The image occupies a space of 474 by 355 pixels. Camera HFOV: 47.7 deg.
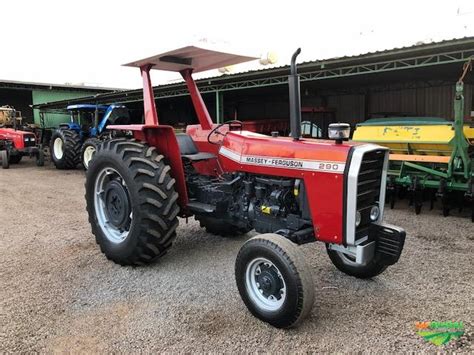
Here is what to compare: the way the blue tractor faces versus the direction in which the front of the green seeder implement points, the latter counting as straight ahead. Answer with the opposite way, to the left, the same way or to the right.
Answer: to the left

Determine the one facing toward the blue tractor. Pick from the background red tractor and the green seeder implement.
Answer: the background red tractor

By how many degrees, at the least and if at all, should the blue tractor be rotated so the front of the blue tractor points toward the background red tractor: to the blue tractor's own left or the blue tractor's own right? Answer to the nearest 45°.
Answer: approximately 180°

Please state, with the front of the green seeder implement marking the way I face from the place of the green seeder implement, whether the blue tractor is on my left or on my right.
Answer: on my right

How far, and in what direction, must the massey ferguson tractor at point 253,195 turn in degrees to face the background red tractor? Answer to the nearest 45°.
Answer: approximately 180°

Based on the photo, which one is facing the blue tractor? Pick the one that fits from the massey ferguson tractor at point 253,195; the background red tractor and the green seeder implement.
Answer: the background red tractor

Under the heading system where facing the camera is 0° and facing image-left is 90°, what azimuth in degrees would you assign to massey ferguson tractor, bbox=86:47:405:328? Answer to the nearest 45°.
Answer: approximately 315°

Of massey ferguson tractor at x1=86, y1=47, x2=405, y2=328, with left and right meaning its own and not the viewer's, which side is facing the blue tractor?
back
